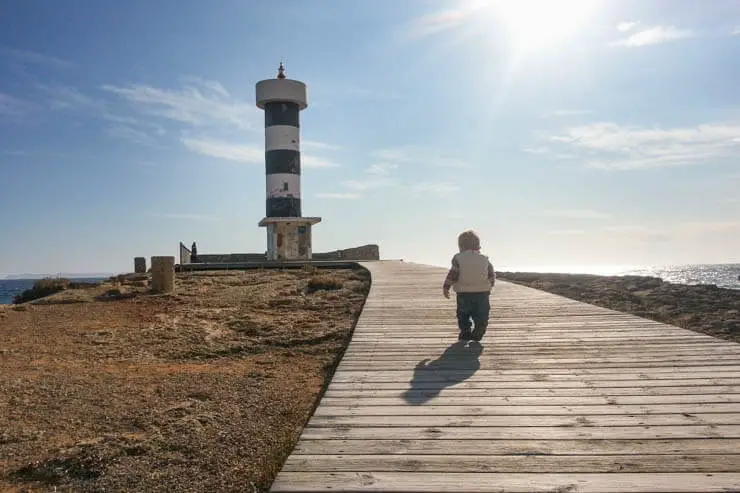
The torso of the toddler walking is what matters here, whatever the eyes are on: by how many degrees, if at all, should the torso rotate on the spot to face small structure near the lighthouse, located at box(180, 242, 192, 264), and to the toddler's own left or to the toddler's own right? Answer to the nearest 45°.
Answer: approximately 45° to the toddler's own left

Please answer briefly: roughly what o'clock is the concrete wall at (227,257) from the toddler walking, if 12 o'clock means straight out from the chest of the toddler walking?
The concrete wall is roughly at 11 o'clock from the toddler walking.

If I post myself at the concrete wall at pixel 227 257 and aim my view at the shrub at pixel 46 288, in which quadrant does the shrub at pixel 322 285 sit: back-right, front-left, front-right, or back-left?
front-left

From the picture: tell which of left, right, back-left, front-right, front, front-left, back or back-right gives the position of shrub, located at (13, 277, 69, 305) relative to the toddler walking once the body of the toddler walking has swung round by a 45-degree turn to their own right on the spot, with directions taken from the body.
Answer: left

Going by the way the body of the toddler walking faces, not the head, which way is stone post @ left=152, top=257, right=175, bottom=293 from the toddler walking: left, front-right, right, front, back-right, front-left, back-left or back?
front-left

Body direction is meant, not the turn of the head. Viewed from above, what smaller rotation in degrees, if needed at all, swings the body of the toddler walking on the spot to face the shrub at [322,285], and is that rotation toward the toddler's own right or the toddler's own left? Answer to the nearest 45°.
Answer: approximately 45° to the toddler's own left

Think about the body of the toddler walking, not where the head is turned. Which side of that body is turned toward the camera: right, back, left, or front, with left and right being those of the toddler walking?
back

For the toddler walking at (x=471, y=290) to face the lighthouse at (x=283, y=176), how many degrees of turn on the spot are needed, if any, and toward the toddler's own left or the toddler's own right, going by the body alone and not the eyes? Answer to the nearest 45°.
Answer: approximately 45° to the toddler's own left

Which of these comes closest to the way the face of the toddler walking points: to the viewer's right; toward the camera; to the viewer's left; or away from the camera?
away from the camera
